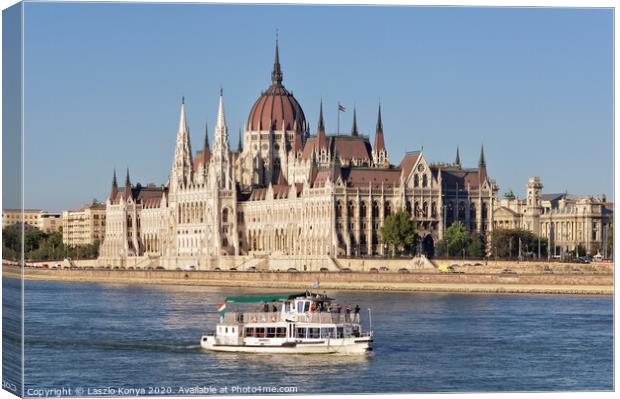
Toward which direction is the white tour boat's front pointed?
to the viewer's right
